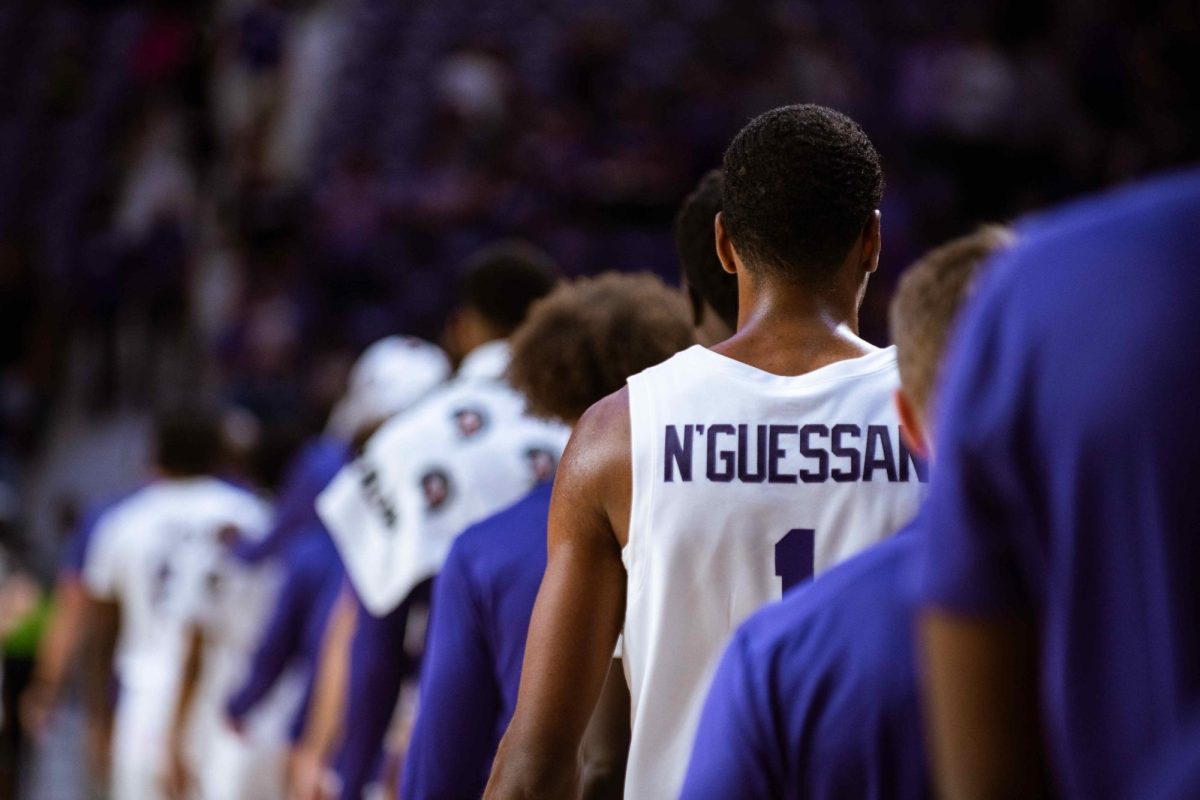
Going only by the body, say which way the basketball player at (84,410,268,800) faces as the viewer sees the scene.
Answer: away from the camera

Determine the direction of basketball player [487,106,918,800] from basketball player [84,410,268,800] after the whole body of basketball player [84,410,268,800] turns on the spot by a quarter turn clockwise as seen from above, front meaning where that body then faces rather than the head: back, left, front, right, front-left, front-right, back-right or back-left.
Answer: right

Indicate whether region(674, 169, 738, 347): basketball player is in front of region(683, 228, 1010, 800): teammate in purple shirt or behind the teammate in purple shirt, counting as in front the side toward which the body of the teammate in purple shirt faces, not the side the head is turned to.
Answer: in front

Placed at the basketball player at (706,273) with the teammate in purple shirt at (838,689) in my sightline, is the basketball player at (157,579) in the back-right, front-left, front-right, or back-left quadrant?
back-right

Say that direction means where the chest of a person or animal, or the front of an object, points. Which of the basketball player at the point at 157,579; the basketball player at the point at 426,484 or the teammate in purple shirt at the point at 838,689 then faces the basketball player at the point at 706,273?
the teammate in purple shirt

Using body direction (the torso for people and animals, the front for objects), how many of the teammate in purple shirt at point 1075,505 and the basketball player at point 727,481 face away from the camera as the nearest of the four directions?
2

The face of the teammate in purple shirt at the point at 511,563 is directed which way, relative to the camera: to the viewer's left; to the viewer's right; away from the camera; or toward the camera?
away from the camera

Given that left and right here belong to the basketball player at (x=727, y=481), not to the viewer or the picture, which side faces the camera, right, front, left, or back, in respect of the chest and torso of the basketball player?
back

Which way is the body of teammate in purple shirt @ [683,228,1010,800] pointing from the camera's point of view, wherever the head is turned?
away from the camera

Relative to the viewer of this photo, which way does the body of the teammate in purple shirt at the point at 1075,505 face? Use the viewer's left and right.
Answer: facing away from the viewer

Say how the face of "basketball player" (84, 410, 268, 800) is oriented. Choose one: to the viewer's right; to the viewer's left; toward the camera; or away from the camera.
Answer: away from the camera

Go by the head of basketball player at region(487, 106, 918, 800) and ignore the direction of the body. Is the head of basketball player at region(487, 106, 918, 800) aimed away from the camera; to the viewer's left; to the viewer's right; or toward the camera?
away from the camera

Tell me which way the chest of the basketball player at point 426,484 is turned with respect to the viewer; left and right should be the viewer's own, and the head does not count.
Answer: facing away from the viewer and to the left of the viewer

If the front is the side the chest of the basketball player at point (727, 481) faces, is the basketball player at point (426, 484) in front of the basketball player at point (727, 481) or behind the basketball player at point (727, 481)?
in front

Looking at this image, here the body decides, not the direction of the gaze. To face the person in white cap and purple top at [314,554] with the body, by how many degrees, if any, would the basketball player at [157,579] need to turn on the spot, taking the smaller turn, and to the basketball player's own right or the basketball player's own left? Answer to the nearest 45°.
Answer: approximately 135° to the basketball player's own right
